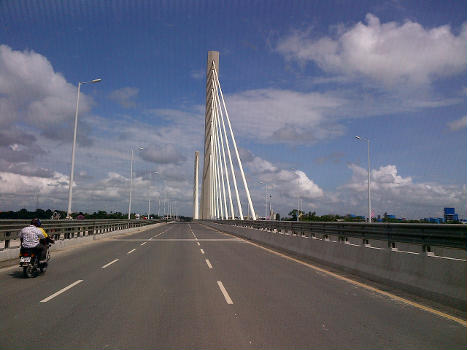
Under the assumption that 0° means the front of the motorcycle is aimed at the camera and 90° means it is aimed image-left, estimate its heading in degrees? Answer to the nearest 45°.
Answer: approximately 225°

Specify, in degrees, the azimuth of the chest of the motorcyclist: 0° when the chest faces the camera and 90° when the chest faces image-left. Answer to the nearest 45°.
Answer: approximately 225°

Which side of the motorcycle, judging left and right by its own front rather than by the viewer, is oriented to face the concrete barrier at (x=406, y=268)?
right

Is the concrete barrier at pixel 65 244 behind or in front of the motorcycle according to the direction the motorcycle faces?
in front

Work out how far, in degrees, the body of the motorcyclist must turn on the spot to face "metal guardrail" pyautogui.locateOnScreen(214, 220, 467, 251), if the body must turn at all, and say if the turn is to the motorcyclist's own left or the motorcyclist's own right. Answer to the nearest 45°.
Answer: approximately 90° to the motorcyclist's own right

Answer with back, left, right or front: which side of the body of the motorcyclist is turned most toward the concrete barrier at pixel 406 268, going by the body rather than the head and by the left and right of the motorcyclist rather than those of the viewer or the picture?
right
